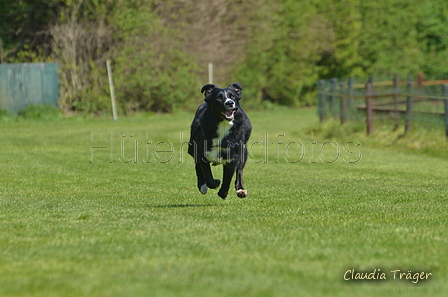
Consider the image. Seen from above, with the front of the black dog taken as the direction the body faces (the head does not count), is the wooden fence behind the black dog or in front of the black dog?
behind

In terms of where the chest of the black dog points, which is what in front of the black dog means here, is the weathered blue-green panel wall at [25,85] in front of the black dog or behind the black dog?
behind

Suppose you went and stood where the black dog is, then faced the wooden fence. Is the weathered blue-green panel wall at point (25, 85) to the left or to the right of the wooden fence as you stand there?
left

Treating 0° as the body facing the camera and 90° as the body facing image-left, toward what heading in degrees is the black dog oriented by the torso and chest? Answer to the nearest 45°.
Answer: approximately 0°

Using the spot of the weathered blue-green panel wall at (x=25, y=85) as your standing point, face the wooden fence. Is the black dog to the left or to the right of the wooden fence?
right
